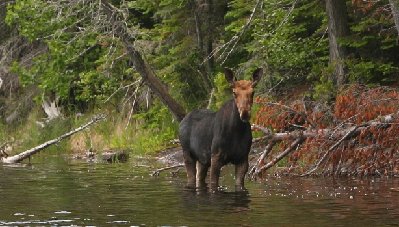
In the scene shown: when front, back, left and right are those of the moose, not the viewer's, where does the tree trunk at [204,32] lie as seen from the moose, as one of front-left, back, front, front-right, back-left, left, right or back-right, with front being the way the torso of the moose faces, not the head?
back-left

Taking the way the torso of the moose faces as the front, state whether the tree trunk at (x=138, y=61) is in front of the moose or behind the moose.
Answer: behind

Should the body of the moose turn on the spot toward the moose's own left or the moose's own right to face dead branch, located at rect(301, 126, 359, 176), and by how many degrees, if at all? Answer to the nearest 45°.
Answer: approximately 90° to the moose's own left

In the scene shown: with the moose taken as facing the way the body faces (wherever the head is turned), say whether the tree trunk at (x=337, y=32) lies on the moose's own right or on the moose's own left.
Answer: on the moose's own left

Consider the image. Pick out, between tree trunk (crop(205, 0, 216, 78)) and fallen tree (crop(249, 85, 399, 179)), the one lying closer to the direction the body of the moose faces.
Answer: the fallen tree

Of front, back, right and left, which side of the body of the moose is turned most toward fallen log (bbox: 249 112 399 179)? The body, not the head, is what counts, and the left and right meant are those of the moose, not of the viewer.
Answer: left

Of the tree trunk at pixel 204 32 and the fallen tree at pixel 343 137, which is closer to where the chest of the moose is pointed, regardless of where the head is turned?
the fallen tree

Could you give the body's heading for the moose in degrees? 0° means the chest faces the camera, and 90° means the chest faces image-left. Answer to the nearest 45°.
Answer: approximately 315°

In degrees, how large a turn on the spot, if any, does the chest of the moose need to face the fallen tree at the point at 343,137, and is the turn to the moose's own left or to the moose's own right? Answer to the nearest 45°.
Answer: approximately 90° to the moose's own left

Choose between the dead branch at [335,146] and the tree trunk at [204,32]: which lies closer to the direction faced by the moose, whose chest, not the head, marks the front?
the dead branch

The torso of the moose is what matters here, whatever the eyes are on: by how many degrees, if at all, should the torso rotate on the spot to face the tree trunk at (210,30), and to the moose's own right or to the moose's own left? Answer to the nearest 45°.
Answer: approximately 135° to the moose's own left
